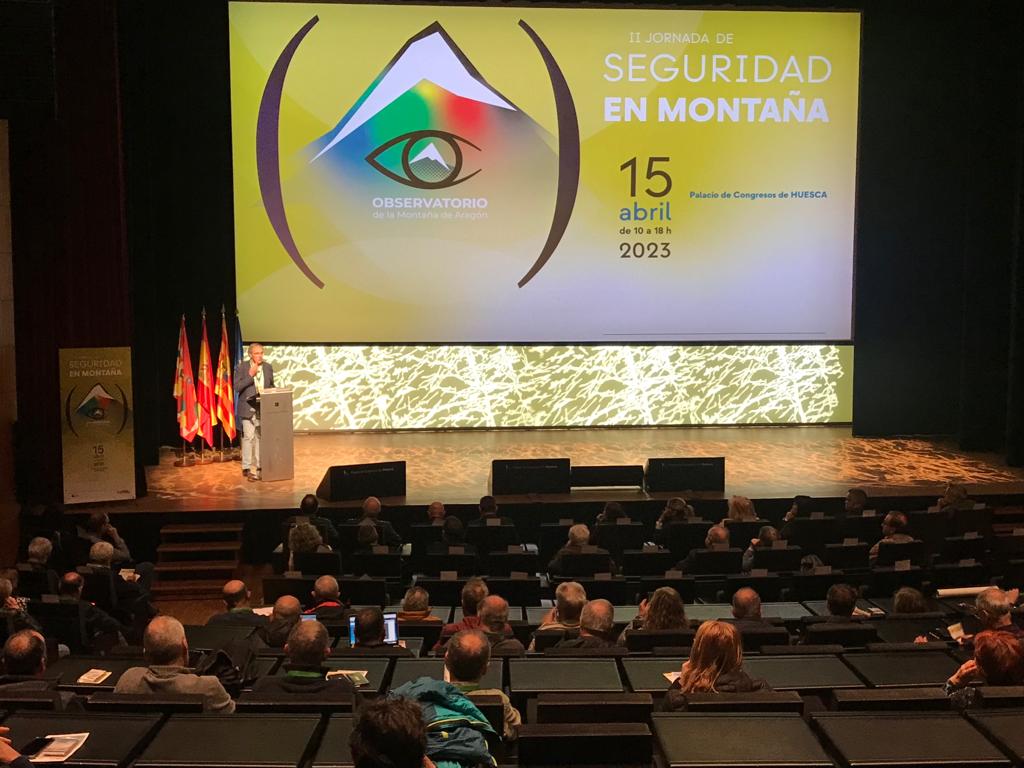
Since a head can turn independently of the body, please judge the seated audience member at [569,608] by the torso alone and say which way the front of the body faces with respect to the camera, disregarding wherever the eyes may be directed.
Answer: away from the camera

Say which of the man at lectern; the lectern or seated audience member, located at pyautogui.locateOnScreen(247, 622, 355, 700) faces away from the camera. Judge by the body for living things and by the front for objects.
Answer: the seated audience member

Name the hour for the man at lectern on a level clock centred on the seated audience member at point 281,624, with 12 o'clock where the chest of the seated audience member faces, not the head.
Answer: The man at lectern is roughly at 12 o'clock from the seated audience member.

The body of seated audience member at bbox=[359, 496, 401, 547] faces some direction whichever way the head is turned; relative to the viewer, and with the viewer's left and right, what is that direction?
facing away from the viewer

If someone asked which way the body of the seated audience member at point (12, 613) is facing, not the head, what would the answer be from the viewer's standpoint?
away from the camera

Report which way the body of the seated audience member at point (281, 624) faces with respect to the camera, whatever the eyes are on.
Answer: away from the camera

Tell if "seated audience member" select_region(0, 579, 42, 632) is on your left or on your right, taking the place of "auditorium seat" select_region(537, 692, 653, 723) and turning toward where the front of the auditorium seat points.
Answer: on your left

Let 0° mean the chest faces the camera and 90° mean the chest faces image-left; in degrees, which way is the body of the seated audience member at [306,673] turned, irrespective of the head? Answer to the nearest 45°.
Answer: approximately 180°

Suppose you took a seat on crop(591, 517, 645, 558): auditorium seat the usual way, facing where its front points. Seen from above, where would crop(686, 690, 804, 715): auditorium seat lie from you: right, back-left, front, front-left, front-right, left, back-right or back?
back

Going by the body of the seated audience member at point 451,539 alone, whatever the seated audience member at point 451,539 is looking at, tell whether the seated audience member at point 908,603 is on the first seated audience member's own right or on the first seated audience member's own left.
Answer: on the first seated audience member's own right

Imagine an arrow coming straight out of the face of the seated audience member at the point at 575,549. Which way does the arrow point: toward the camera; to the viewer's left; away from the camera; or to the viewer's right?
away from the camera

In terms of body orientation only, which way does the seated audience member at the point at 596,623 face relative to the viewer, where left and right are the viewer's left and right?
facing away from the viewer

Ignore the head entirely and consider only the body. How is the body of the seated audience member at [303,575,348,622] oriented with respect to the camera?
away from the camera

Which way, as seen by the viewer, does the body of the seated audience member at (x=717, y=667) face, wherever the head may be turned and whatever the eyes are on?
away from the camera

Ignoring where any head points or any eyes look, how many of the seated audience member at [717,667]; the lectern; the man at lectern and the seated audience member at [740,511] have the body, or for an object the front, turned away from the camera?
2
